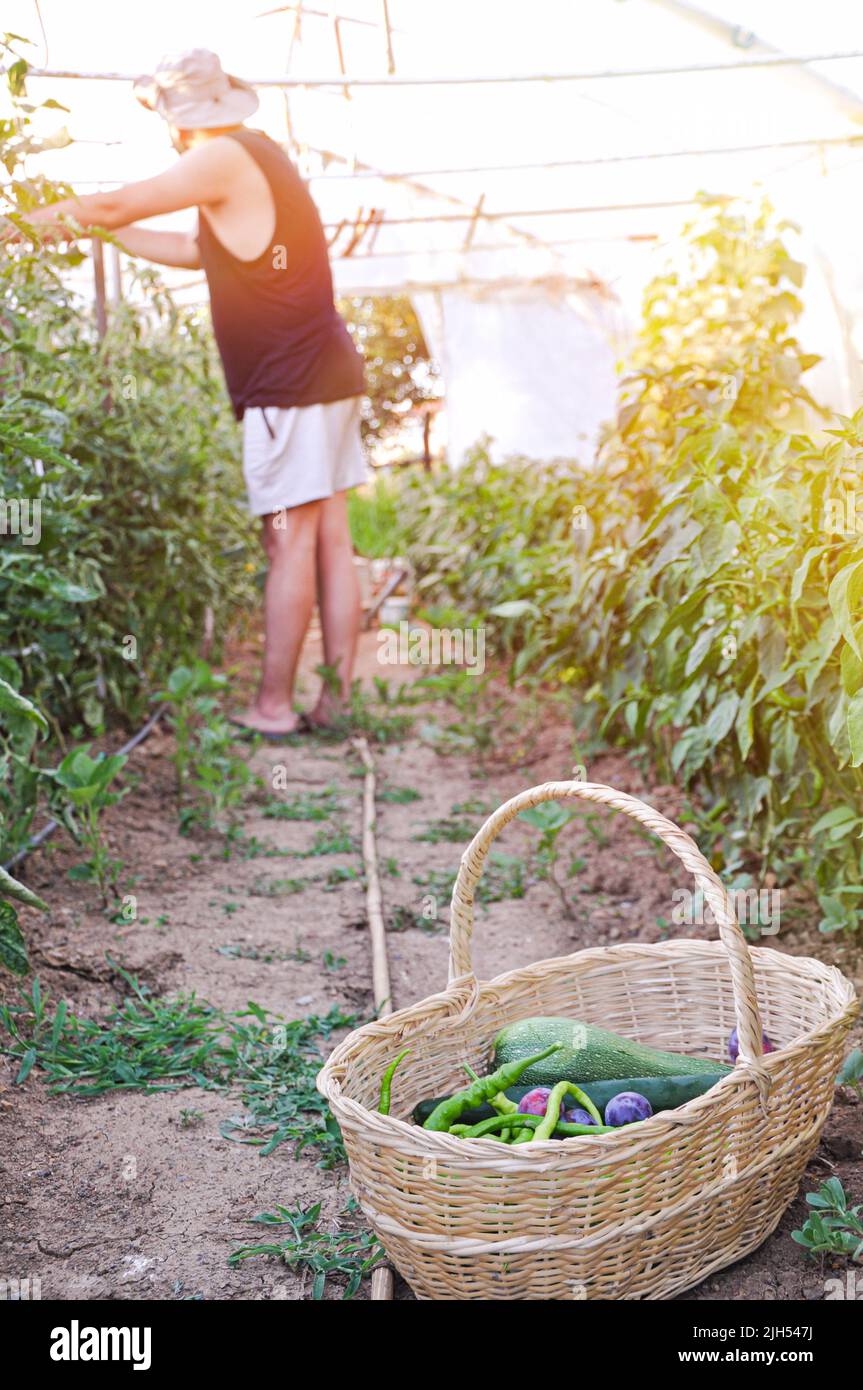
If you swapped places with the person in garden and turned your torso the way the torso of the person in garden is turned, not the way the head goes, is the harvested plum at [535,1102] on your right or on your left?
on your left

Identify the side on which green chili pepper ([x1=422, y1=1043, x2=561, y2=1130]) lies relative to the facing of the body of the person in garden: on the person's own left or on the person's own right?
on the person's own left

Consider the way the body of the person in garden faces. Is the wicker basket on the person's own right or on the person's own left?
on the person's own left

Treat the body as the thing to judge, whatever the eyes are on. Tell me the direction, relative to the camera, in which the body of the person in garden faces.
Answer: to the viewer's left

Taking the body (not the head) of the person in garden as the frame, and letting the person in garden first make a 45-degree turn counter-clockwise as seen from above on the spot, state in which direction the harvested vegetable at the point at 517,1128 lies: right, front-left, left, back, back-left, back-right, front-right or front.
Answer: front-left

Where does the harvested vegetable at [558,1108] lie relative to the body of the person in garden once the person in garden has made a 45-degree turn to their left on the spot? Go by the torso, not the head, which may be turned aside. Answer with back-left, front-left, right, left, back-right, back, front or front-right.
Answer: front-left

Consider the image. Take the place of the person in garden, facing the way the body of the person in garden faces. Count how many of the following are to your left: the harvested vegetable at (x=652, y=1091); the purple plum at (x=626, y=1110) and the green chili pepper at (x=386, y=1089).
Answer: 3

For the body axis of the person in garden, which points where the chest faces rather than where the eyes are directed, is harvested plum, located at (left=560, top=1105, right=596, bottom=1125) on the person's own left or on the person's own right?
on the person's own left
